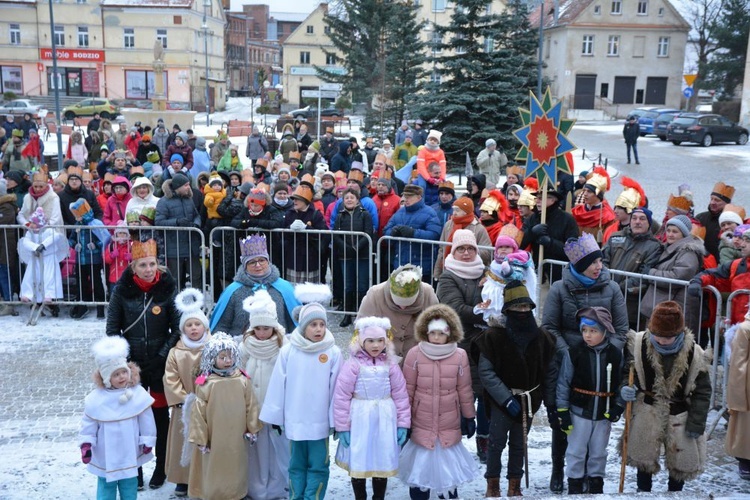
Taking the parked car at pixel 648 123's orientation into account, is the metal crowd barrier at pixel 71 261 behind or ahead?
ahead

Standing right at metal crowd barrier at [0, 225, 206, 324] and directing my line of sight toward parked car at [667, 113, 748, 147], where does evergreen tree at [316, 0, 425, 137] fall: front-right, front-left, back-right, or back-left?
front-left

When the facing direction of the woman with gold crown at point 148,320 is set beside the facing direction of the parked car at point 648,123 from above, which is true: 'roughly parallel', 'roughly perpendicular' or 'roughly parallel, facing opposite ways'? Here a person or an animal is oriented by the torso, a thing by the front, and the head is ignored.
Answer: roughly perpendicular

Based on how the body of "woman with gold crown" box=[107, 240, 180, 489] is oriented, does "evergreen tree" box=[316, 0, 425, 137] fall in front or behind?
behind

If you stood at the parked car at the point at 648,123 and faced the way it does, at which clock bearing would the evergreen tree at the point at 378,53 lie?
The evergreen tree is roughly at 7 o'clock from the parked car.

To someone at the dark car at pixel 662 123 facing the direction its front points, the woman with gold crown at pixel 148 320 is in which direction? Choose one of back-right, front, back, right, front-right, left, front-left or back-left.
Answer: back-right

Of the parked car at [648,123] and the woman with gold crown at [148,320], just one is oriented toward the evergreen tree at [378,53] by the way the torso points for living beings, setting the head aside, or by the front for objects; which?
the parked car

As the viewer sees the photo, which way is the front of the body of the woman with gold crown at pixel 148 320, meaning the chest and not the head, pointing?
toward the camera
